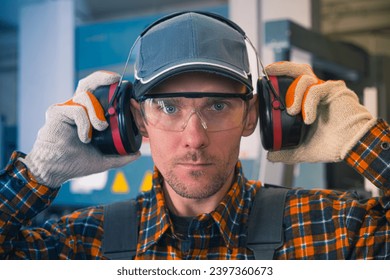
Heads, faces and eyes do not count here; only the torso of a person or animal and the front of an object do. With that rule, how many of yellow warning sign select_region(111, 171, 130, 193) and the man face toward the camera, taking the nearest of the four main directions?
2

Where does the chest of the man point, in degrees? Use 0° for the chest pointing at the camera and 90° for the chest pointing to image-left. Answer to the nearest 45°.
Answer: approximately 0°

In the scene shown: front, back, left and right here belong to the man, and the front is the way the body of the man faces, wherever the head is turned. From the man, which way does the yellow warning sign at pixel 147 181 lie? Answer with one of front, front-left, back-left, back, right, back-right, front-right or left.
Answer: back

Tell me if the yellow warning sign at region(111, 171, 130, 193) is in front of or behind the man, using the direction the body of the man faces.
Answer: behind

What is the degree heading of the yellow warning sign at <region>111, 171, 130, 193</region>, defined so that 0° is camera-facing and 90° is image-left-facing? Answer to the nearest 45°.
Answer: approximately 0°
